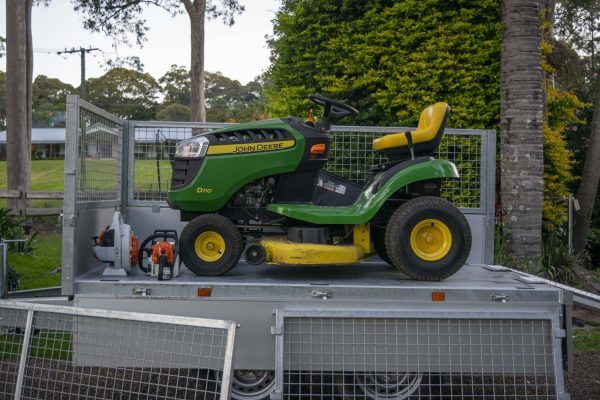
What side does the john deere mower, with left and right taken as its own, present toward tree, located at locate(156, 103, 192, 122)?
right

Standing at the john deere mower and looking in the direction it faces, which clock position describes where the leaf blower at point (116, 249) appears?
The leaf blower is roughly at 12 o'clock from the john deere mower.

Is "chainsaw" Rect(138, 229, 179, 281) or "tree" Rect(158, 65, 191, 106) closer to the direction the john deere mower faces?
the chainsaw

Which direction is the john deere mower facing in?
to the viewer's left

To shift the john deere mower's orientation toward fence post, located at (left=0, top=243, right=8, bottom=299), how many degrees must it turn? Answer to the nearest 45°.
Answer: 0° — it already faces it
